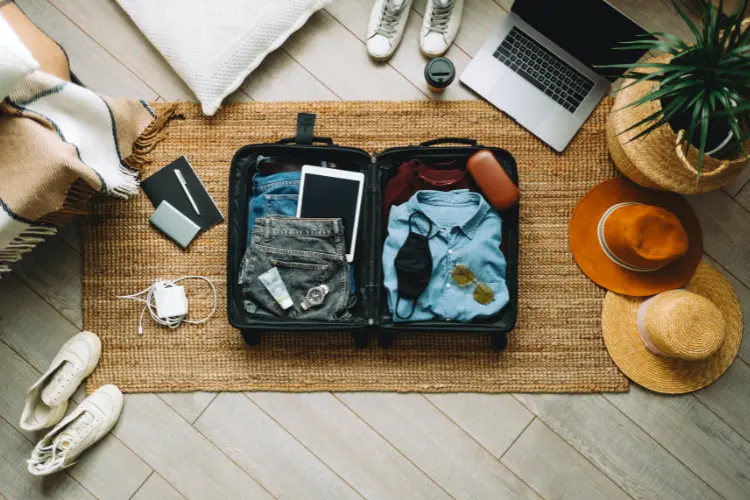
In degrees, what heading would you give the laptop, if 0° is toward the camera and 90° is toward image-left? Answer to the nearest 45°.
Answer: approximately 45°
